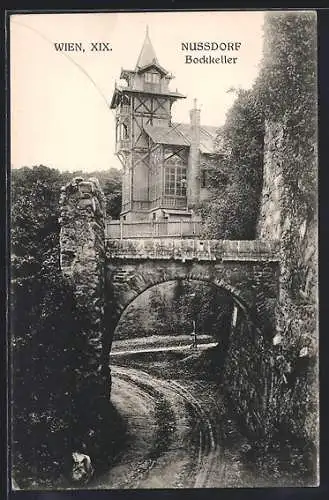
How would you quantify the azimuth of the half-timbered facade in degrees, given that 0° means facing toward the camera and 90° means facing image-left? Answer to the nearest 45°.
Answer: approximately 0°
